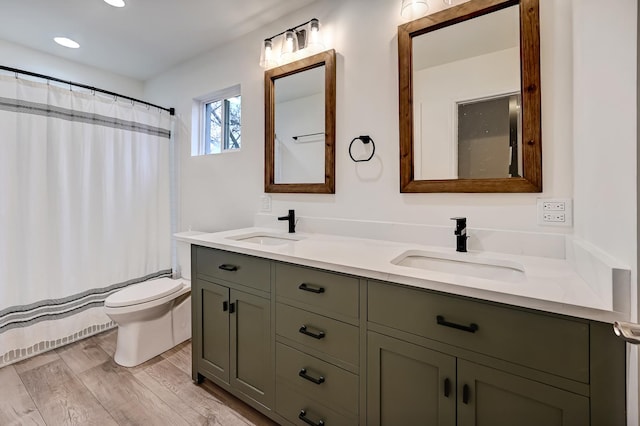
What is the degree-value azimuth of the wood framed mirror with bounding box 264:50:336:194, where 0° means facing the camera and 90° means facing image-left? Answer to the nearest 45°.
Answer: approximately 45°

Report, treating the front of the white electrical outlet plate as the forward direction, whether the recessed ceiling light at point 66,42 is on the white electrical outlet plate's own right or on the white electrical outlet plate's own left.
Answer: on the white electrical outlet plate's own right

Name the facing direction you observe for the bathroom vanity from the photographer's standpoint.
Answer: facing the viewer and to the left of the viewer

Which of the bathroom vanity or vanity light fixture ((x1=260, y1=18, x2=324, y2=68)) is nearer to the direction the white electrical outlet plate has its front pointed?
the bathroom vanity

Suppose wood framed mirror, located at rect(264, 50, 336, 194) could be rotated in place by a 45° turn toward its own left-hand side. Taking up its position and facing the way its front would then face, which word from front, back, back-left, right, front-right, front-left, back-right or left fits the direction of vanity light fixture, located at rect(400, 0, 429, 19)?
front-left

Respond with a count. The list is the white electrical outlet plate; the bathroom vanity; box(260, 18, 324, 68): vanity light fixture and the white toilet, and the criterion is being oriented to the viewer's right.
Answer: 0

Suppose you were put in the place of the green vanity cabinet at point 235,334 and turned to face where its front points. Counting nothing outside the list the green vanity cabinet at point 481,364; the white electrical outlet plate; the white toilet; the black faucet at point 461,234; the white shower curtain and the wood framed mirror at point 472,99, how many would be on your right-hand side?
2

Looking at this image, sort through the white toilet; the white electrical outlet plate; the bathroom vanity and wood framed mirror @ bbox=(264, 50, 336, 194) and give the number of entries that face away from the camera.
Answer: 0

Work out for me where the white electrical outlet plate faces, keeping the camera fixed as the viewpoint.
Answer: facing the viewer

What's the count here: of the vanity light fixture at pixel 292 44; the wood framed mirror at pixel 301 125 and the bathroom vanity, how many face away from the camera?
0

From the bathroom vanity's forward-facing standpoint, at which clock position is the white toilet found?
The white toilet is roughly at 2 o'clock from the bathroom vanity.
